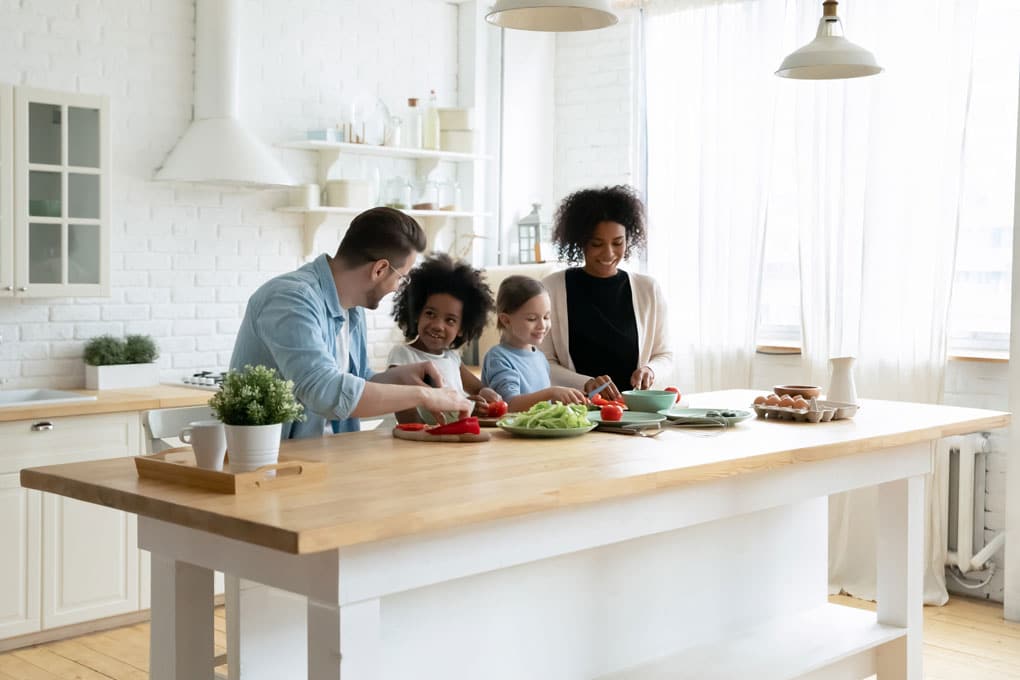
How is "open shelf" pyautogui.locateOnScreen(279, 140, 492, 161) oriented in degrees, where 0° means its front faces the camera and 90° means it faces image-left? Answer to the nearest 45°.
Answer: approximately 0°

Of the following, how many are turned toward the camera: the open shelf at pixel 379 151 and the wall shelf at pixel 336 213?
2

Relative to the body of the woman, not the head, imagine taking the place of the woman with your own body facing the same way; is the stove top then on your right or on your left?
on your right

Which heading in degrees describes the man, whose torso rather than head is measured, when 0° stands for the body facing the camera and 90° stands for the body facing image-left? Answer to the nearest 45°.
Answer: approximately 270°

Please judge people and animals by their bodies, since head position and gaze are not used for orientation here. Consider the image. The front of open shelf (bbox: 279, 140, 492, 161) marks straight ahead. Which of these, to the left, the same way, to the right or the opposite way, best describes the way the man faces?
to the left

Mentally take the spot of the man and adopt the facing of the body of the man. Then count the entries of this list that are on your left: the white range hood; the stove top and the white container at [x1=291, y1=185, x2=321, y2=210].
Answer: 3

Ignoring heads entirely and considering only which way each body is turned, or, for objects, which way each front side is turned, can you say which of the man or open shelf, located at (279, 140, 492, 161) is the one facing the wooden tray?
the open shelf

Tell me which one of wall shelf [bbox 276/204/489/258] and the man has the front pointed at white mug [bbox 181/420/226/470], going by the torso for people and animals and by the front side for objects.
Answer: the wall shelf

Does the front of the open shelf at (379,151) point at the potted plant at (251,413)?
yes

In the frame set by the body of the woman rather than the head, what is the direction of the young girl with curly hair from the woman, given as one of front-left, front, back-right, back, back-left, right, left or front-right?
front-right

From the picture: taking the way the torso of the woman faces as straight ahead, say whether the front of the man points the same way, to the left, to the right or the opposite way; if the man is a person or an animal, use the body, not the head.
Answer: to the left
